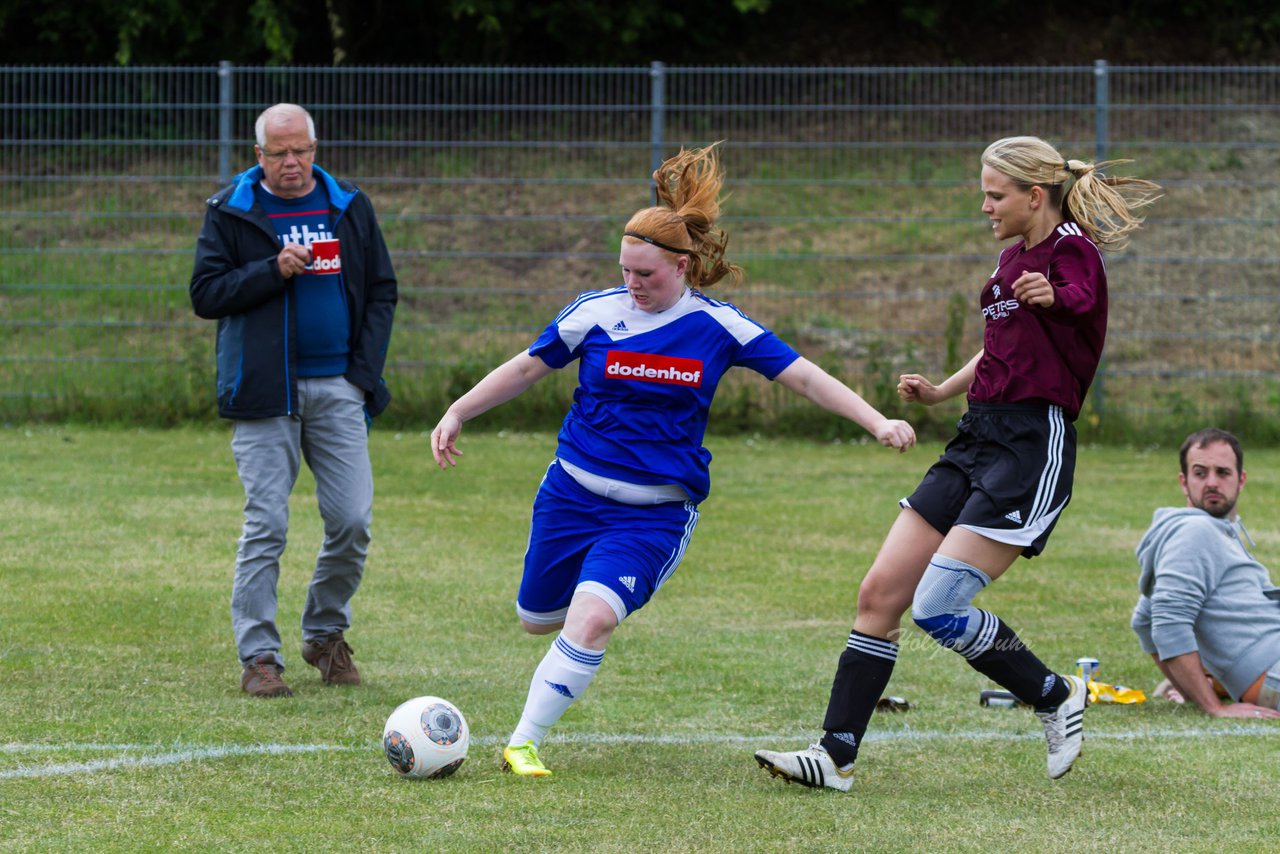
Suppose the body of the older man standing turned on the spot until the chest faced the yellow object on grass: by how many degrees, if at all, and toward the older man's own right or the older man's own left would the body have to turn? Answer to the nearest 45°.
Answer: approximately 90° to the older man's own left

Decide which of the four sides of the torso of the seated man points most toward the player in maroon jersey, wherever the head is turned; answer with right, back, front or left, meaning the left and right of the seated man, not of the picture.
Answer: right

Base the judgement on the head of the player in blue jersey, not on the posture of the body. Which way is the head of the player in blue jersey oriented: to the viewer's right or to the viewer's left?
to the viewer's left

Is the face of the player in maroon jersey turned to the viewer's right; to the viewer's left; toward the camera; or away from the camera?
to the viewer's left

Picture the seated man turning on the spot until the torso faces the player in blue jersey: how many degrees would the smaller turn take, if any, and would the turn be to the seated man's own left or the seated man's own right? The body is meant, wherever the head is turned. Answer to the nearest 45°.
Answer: approximately 135° to the seated man's own right
